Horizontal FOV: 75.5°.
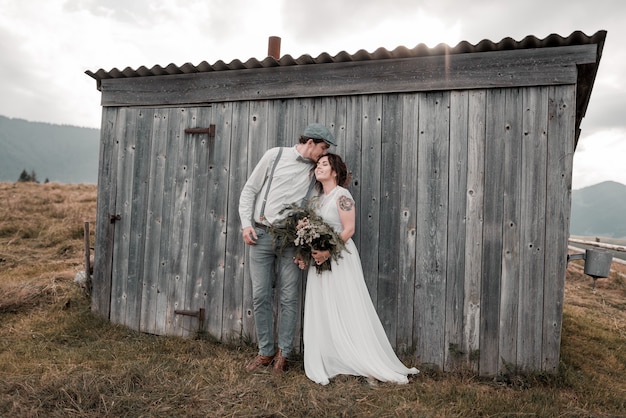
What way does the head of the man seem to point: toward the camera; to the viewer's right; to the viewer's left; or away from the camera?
to the viewer's right

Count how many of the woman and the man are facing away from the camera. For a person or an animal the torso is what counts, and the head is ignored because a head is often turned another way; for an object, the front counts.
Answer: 0

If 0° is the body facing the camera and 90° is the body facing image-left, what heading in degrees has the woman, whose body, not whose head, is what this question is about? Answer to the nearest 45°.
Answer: approximately 45°

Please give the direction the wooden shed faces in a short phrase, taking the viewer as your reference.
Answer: facing the viewer and to the left of the viewer

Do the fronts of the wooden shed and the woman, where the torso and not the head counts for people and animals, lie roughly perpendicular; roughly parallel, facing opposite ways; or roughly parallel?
roughly parallel

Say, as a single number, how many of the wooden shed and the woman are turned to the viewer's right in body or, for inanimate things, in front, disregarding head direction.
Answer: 0

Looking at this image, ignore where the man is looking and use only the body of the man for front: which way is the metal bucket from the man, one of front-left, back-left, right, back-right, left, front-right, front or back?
front-left

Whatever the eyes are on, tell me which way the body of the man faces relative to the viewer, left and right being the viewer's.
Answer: facing the viewer and to the right of the viewer

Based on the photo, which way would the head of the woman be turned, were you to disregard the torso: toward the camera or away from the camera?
toward the camera

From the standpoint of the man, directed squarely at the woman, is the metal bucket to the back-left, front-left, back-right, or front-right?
front-left
